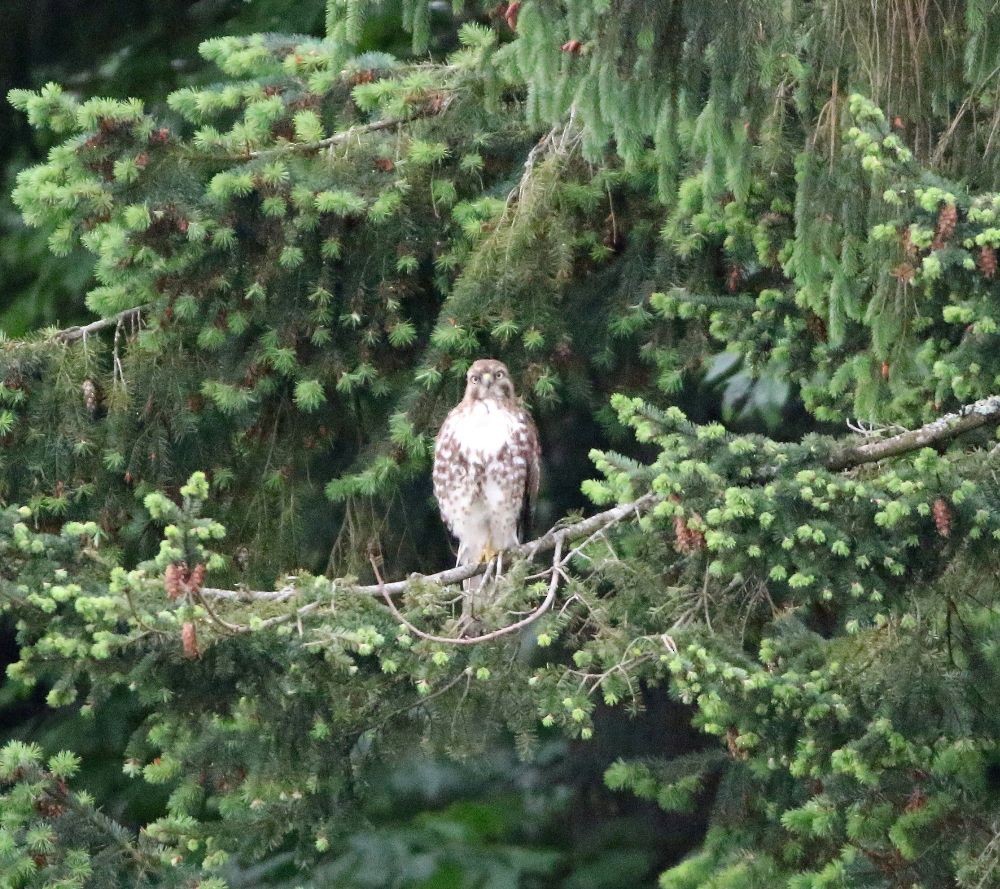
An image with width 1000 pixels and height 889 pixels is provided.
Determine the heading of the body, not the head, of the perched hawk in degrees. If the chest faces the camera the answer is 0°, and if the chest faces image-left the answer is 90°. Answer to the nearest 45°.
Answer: approximately 0°
